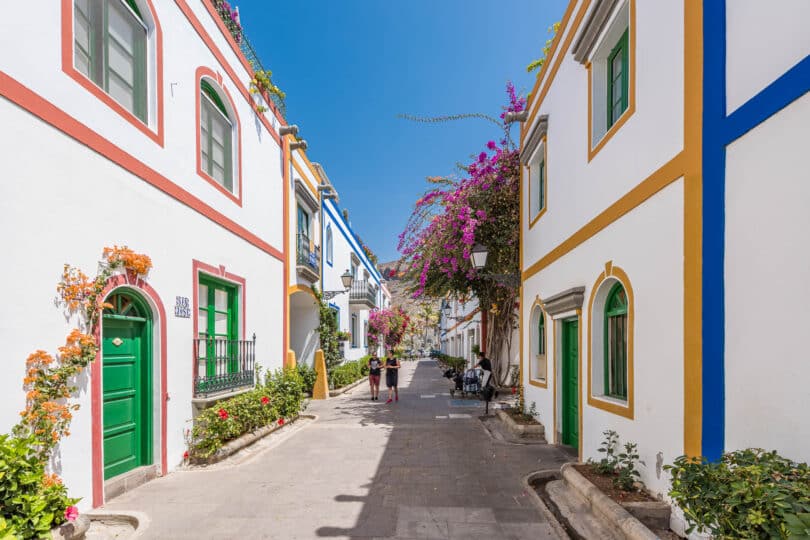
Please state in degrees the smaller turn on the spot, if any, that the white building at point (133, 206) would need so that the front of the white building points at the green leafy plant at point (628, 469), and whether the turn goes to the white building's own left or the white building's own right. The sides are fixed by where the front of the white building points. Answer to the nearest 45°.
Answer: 0° — it already faces it

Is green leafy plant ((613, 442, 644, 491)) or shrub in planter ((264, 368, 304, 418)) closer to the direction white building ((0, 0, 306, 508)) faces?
the green leafy plant

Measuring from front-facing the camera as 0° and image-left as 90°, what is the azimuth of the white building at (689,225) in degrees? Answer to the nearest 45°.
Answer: approximately 45°

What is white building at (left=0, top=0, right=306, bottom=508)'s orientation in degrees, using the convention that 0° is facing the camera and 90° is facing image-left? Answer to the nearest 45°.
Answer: approximately 315°

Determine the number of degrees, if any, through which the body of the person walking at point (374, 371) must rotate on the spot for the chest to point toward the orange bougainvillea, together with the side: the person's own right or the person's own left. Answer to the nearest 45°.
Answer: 0° — they already face it

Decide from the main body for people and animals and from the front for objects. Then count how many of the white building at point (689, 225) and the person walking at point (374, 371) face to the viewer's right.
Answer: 0

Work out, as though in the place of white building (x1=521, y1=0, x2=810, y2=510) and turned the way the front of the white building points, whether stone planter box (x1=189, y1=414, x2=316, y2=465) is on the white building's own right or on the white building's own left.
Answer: on the white building's own right

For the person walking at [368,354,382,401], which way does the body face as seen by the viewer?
toward the camera

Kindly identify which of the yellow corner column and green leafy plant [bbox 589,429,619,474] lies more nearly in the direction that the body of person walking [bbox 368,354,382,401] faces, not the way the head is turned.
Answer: the green leafy plant

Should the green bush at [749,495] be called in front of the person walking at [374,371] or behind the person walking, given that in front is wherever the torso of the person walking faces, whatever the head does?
in front

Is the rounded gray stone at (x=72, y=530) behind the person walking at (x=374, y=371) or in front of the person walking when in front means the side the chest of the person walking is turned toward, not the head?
in front
